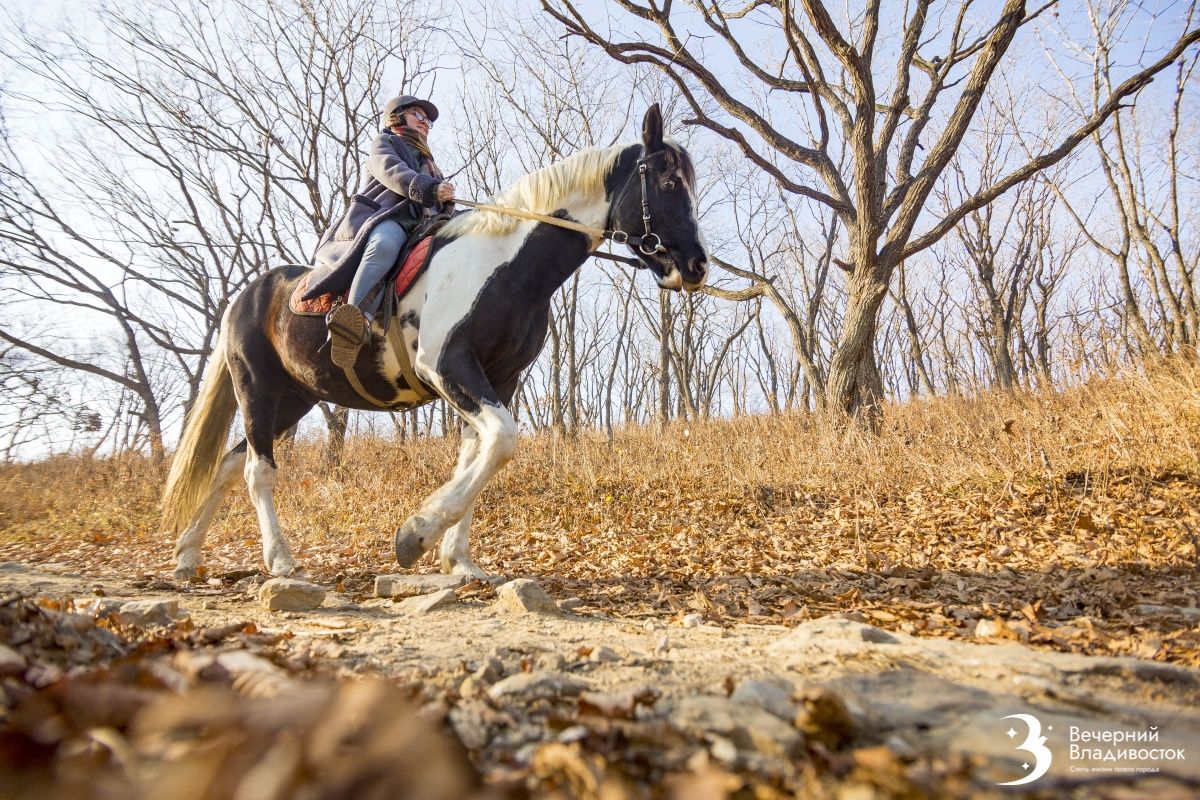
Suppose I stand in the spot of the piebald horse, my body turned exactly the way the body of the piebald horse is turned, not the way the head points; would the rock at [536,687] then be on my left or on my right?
on my right

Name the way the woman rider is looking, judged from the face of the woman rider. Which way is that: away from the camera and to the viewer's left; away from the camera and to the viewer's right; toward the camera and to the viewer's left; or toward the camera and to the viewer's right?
toward the camera and to the viewer's right

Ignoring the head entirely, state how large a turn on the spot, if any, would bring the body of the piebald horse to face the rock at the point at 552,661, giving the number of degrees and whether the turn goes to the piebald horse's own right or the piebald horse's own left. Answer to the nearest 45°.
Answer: approximately 90° to the piebald horse's own right

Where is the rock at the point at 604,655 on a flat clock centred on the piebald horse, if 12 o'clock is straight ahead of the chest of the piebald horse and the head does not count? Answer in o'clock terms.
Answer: The rock is roughly at 3 o'clock from the piebald horse.

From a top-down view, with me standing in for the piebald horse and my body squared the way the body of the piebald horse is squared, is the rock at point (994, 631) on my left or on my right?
on my right

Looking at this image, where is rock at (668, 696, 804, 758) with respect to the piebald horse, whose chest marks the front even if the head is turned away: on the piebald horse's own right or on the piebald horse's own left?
on the piebald horse's own right

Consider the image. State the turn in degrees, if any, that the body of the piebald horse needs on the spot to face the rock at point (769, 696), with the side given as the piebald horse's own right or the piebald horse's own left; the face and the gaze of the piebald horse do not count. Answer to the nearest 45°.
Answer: approximately 90° to the piebald horse's own right

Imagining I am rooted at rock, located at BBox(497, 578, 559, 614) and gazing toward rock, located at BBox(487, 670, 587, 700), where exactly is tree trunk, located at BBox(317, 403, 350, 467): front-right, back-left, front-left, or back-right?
back-right

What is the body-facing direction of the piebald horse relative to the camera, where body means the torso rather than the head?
to the viewer's right
